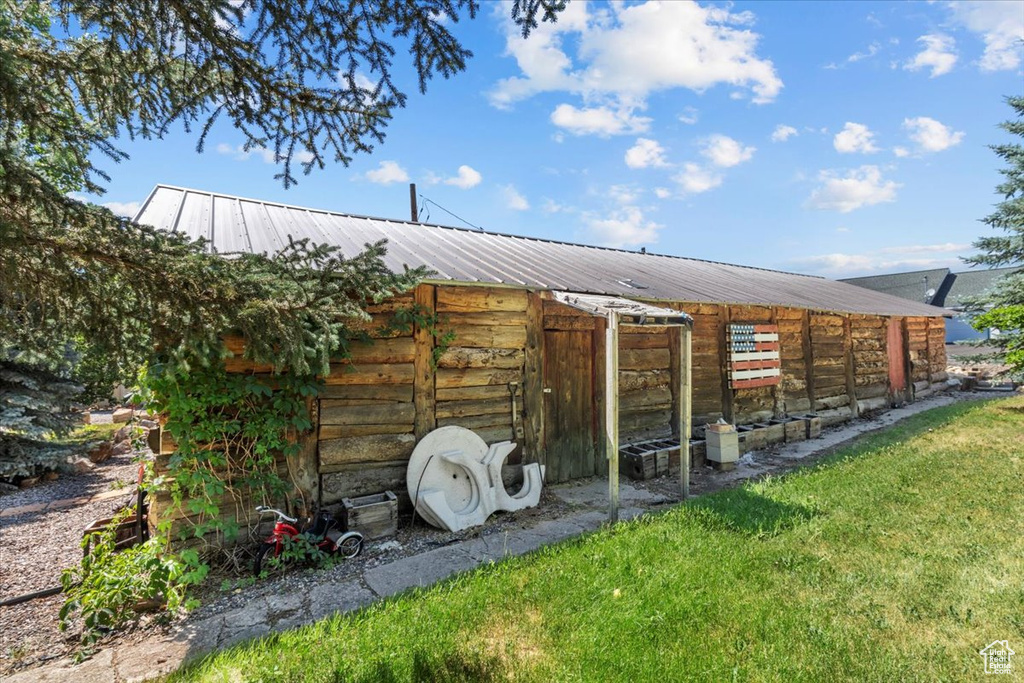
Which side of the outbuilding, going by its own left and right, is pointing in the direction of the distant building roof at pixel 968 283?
left

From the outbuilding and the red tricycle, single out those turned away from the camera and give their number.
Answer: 0

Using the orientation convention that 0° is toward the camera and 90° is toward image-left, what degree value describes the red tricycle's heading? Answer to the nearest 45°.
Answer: approximately 45°

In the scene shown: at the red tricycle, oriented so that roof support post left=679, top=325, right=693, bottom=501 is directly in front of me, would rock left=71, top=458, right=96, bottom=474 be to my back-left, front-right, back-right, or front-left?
back-left

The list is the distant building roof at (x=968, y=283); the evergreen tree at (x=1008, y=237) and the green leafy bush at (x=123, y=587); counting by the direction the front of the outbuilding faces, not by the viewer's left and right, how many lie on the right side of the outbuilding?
1

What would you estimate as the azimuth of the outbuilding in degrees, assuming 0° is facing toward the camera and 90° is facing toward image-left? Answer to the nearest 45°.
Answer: approximately 315°

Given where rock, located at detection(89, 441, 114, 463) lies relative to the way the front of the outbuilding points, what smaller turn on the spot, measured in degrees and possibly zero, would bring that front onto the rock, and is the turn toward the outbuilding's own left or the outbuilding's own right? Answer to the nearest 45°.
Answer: approximately 135° to the outbuilding's own right

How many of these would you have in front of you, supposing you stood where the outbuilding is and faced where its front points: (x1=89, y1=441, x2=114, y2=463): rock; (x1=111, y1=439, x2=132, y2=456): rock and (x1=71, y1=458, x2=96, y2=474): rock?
0
